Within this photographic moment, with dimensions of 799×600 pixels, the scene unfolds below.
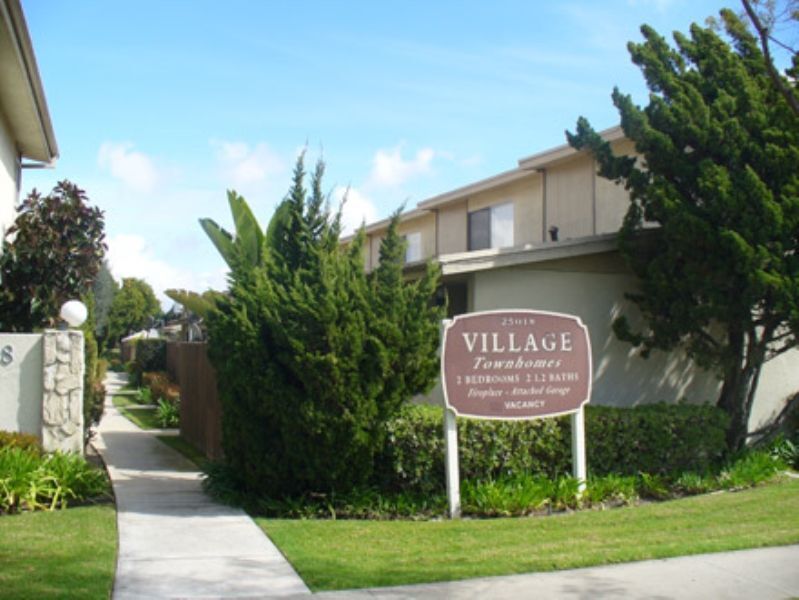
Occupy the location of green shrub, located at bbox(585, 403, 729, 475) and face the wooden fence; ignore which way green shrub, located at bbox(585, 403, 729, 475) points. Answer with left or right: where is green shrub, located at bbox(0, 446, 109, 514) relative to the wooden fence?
left

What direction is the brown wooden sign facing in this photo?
toward the camera

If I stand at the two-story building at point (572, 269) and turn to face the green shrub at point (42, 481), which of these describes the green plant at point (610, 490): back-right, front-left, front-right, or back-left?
front-left

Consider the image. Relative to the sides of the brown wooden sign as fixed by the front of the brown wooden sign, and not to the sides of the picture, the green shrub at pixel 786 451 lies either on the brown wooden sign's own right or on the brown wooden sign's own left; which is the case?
on the brown wooden sign's own left

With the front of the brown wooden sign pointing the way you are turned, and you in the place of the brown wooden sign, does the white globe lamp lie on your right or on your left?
on your right

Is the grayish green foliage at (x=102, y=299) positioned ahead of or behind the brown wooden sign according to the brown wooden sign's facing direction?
behind

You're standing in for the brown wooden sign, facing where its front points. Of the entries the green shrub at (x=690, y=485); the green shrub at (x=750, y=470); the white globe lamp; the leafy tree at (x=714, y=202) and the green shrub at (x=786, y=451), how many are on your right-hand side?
1

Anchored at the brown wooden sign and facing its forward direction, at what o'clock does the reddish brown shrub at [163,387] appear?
The reddish brown shrub is roughly at 5 o'clock from the brown wooden sign.

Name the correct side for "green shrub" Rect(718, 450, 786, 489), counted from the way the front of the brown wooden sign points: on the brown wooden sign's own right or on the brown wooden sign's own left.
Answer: on the brown wooden sign's own left

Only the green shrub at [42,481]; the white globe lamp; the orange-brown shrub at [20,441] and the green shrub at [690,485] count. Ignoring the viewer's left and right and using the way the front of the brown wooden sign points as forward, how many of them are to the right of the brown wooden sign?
3

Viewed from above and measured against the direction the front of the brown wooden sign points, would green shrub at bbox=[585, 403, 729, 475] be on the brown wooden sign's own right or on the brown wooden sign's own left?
on the brown wooden sign's own left

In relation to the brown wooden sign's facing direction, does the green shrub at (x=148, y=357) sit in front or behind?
behind

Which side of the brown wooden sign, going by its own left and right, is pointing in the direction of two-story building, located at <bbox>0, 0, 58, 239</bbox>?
right

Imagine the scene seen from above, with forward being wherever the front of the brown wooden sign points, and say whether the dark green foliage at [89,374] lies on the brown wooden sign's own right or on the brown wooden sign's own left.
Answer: on the brown wooden sign's own right

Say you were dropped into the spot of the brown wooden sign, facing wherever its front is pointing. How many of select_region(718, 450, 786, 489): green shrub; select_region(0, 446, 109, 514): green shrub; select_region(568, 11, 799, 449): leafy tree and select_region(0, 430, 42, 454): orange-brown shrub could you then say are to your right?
2
